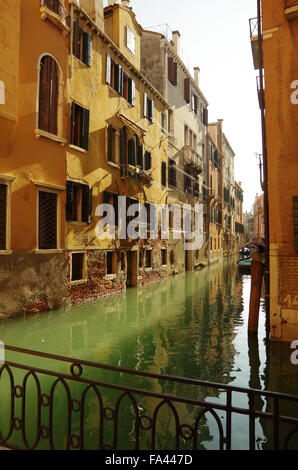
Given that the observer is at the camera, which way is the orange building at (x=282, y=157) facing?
facing the viewer and to the left of the viewer

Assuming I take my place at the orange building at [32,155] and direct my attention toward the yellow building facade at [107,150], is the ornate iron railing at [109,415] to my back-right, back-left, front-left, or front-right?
back-right

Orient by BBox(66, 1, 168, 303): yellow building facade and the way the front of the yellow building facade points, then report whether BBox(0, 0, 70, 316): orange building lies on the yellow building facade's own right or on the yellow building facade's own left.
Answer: on the yellow building facade's own right

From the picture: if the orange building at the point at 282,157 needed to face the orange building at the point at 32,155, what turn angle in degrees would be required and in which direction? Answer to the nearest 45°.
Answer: approximately 45° to its right

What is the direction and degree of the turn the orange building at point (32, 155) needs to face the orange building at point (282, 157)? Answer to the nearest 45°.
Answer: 0° — it already faces it

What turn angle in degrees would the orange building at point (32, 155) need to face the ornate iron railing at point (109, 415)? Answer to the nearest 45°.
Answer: approximately 45° to its right

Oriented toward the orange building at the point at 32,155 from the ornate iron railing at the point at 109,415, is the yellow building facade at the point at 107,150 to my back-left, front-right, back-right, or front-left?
front-right

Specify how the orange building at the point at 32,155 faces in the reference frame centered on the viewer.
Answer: facing the viewer and to the right of the viewer

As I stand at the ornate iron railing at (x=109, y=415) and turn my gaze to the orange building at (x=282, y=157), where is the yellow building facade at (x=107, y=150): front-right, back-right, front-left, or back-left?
front-left

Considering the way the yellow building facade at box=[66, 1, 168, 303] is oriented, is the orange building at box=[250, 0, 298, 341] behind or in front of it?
in front

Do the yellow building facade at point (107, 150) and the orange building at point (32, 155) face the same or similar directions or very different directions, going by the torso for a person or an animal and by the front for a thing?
same or similar directions

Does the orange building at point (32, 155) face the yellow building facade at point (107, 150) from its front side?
no

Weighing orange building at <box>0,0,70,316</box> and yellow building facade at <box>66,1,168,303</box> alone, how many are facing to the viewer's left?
0

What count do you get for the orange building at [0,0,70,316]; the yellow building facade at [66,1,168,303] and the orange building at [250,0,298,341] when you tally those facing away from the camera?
0

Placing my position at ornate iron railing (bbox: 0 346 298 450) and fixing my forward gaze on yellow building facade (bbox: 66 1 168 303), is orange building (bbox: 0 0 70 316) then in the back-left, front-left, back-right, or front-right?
front-left
